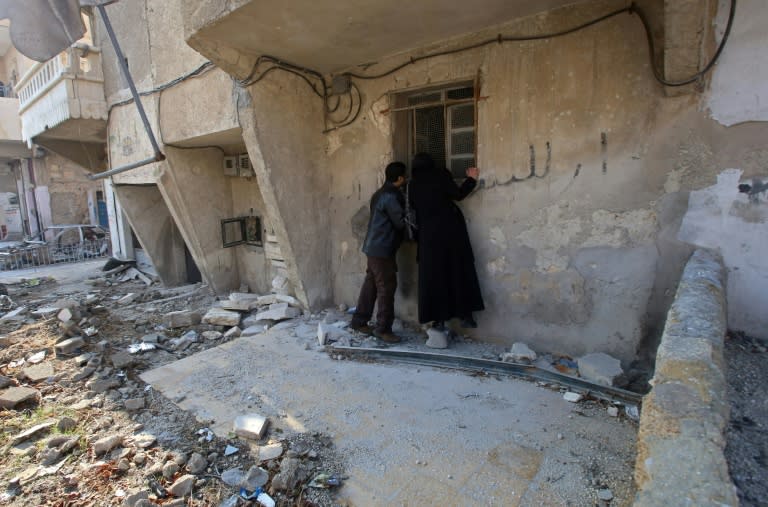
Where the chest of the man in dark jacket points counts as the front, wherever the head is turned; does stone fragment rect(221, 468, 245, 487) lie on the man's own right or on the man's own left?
on the man's own right

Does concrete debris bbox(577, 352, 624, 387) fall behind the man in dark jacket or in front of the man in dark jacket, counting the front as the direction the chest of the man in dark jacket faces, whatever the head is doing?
in front

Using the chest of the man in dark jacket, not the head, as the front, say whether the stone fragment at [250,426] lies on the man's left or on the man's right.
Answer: on the man's right

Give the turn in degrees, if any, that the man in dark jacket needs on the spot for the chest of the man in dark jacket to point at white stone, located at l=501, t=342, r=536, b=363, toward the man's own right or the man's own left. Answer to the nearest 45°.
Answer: approximately 45° to the man's own right

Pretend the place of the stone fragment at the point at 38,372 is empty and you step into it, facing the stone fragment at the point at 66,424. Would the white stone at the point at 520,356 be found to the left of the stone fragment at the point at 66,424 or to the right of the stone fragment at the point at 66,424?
left

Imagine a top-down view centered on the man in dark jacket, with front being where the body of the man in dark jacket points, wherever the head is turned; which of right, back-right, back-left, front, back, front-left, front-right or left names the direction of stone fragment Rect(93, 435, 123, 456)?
back-right

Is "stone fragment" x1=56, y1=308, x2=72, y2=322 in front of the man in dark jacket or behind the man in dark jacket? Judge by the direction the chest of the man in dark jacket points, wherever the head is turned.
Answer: behind

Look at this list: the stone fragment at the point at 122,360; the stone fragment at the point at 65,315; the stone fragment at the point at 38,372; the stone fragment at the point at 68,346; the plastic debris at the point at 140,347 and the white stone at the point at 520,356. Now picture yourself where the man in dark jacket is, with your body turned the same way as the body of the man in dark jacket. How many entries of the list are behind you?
5

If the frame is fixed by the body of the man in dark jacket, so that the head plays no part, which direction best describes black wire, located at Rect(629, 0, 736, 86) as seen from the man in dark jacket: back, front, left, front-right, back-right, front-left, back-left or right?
front-right

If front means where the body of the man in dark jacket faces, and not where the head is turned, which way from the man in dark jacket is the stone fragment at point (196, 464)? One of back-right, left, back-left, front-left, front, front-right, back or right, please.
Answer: back-right

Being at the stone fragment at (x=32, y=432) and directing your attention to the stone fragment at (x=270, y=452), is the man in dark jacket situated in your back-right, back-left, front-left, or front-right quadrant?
front-left

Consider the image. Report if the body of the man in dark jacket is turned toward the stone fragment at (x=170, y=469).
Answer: no

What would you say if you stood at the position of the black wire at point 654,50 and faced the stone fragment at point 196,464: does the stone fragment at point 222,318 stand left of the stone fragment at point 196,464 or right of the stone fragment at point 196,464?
right

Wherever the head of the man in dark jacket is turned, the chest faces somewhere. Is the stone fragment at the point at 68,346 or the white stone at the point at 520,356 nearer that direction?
the white stone

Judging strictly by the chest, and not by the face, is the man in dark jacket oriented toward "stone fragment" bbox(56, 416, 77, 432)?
no

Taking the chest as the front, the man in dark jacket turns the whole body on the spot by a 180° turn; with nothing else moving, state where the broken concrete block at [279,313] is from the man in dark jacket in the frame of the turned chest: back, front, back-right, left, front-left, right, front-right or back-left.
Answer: front-right

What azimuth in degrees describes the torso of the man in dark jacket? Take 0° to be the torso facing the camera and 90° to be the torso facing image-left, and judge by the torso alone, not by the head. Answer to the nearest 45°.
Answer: approximately 270°
